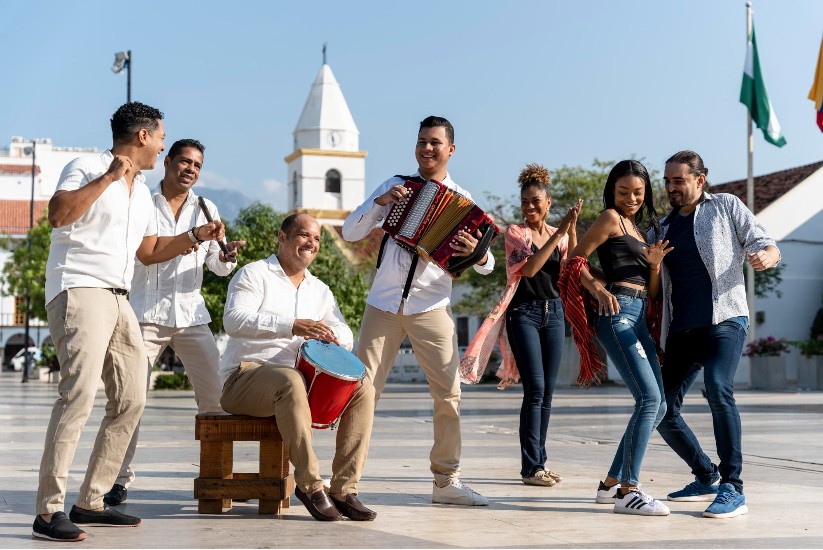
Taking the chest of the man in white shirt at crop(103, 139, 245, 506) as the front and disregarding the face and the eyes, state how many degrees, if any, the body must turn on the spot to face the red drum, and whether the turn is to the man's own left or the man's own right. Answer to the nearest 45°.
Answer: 0° — they already face it

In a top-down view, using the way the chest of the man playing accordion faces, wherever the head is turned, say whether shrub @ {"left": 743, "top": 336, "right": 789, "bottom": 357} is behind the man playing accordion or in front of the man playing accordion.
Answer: behind

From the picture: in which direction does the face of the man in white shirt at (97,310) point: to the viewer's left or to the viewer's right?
to the viewer's right

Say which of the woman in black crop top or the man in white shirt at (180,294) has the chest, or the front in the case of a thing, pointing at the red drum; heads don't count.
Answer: the man in white shirt

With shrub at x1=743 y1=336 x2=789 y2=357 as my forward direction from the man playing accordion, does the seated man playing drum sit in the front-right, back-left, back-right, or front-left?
back-left

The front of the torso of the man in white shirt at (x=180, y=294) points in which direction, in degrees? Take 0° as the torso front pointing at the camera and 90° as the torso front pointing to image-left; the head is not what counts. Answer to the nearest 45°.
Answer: approximately 315°

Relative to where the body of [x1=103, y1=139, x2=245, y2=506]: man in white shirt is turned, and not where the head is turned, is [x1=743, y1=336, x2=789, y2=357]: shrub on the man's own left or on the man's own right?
on the man's own left
